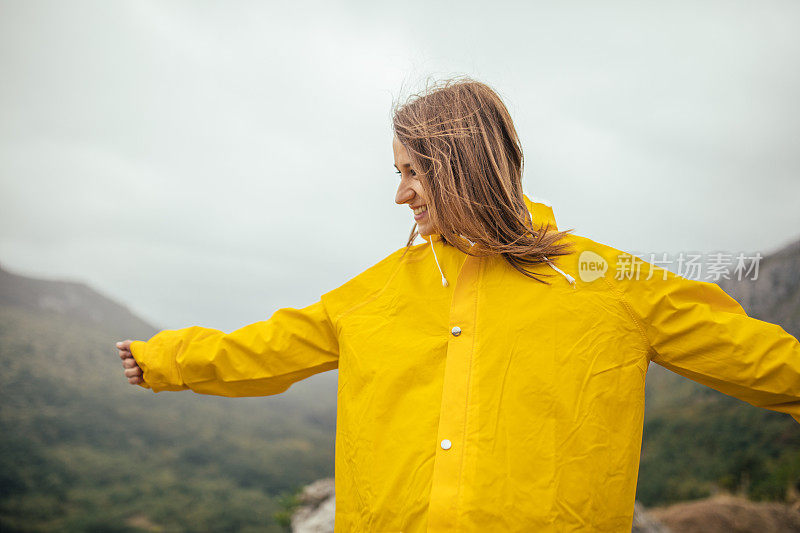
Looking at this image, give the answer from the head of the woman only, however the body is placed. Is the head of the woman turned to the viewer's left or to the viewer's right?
to the viewer's left

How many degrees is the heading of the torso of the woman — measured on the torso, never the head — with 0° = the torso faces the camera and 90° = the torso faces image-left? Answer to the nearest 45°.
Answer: approximately 0°
